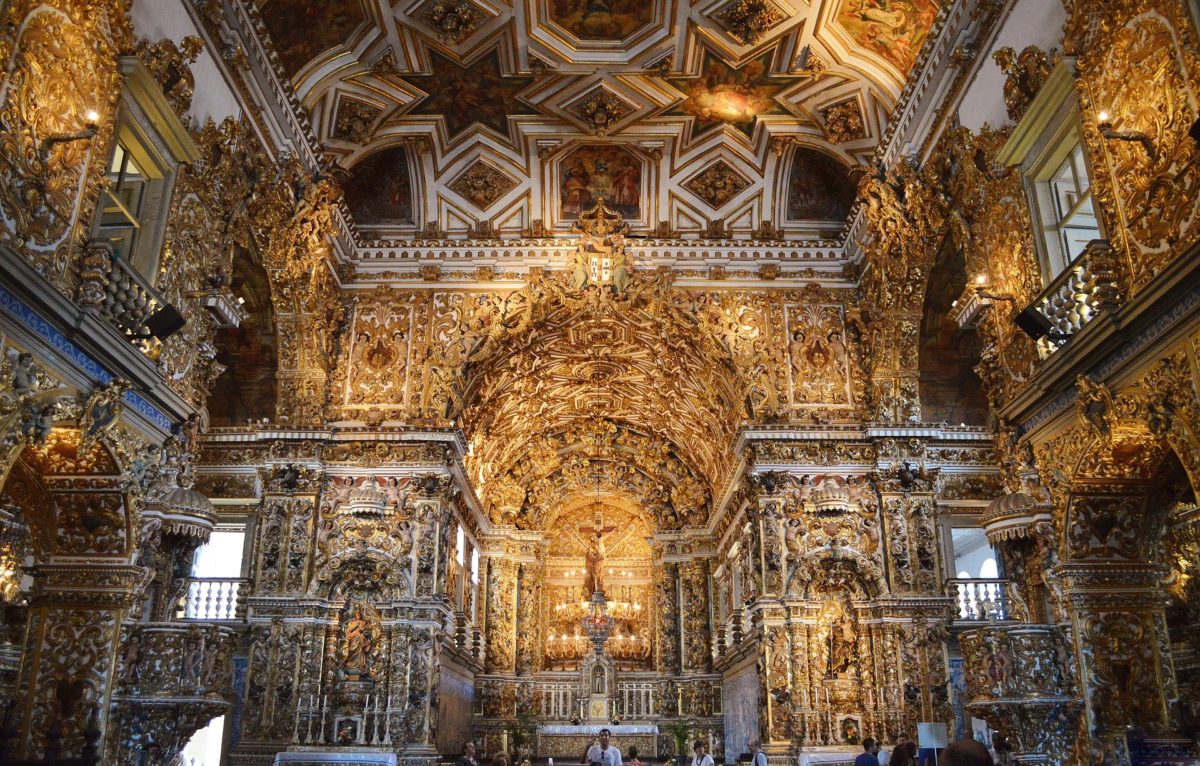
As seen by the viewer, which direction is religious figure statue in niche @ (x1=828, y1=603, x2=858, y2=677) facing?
toward the camera

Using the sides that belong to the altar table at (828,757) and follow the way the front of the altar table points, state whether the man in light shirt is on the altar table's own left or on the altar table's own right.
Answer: on the altar table's own right

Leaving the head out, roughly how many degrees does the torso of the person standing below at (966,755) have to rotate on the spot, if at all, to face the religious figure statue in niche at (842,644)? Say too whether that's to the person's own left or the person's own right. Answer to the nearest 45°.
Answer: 0° — they already face it

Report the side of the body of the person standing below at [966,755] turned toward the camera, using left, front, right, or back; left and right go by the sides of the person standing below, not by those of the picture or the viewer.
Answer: back

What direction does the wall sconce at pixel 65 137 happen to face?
to the viewer's right

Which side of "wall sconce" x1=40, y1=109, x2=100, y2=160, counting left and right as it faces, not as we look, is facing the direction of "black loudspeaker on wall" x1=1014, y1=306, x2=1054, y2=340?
front

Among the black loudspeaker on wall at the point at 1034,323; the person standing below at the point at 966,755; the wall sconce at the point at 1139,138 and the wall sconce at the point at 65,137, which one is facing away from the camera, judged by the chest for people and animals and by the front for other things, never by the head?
the person standing below

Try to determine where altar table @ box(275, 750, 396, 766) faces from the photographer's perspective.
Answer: facing the viewer

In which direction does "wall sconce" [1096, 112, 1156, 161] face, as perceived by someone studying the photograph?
facing to the left of the viewer

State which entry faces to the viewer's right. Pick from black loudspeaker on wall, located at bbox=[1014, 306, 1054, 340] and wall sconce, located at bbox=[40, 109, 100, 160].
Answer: the wall sconce

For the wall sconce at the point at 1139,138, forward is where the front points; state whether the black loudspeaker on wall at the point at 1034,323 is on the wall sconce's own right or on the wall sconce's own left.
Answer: on the wall sconce's own right

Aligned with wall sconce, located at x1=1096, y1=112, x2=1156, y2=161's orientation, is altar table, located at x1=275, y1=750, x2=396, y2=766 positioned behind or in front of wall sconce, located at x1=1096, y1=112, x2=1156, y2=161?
in front

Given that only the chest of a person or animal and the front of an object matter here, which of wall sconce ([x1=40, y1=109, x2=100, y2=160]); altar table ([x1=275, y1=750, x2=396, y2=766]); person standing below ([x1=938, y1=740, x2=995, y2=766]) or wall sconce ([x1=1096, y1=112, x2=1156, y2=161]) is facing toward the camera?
the altar table

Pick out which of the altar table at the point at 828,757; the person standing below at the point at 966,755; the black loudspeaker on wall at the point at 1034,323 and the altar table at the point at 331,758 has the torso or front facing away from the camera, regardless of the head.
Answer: the person standing below
